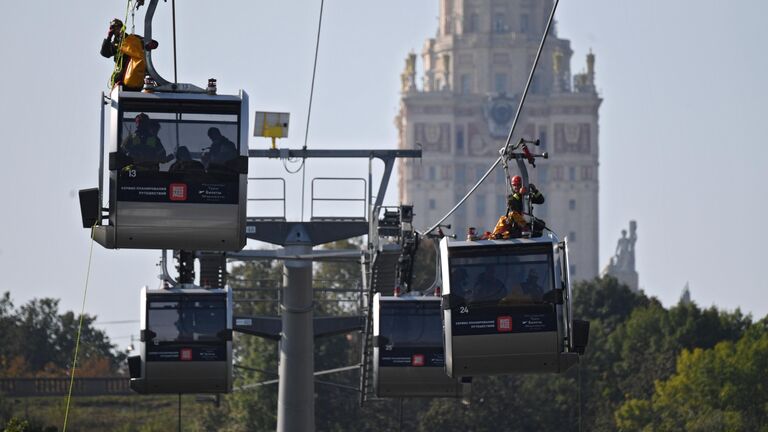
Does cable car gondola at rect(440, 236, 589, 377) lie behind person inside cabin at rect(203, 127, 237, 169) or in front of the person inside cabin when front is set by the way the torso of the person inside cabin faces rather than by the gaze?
behind

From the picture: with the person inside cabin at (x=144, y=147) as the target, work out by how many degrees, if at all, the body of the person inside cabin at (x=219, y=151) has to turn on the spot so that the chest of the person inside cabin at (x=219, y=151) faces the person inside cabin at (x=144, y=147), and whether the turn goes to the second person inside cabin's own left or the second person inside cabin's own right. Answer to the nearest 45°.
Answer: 0° — they already face them

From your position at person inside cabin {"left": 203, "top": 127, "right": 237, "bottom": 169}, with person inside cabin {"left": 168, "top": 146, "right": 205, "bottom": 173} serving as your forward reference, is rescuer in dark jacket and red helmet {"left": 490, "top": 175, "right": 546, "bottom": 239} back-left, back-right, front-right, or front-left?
back-right

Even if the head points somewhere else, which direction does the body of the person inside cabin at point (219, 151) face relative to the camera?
to the viewer's left

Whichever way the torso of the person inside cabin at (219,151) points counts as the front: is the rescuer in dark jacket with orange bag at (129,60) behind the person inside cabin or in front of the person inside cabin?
in front

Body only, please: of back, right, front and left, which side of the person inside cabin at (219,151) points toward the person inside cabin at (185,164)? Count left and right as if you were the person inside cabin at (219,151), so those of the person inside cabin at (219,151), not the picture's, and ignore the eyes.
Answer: front

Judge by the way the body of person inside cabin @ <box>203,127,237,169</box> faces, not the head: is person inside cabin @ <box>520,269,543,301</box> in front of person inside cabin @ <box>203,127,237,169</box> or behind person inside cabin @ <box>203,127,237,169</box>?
behind
